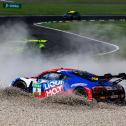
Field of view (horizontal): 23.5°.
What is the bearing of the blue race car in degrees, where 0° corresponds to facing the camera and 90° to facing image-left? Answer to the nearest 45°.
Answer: approximately 135°
